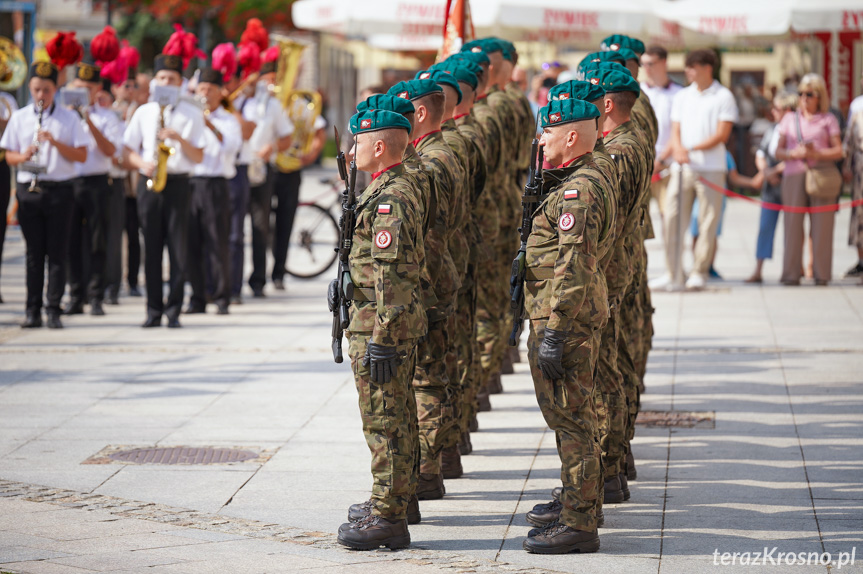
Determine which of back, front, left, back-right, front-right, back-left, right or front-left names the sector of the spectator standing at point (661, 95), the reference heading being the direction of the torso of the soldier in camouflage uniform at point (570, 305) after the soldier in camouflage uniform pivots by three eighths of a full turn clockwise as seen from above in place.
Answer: front-left

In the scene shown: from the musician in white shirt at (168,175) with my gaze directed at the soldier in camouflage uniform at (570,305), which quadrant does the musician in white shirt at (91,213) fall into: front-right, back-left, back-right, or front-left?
back-right

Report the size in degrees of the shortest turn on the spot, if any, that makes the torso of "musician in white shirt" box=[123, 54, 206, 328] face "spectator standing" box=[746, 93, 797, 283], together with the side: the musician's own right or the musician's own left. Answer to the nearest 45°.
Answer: approximately 90° to the musician's own left

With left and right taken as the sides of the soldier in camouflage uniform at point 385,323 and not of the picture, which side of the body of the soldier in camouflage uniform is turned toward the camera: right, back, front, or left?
left

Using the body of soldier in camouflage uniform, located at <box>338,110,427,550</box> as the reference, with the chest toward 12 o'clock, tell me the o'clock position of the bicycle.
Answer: The bicycle is roughly at 3 o'clock from the soldier in camouflage uniform.

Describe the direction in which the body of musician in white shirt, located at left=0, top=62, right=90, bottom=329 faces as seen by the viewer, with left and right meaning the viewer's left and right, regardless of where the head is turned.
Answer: facing the viewer

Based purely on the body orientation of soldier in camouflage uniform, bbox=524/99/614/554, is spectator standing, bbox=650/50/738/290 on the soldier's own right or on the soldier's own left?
on the soldier's own right

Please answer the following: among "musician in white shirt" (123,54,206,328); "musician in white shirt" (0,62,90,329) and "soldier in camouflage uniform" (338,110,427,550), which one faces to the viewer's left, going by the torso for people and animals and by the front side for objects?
the soldier in camouflage uniform

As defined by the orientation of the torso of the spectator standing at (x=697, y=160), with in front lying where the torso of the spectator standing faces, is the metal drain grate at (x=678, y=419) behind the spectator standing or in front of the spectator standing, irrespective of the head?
in front

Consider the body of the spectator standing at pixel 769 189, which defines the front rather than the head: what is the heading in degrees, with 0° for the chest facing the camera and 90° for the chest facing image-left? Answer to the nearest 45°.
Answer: approximately 45°

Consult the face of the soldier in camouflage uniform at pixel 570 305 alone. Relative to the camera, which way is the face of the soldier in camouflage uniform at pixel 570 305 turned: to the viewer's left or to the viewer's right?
to the viewer's left

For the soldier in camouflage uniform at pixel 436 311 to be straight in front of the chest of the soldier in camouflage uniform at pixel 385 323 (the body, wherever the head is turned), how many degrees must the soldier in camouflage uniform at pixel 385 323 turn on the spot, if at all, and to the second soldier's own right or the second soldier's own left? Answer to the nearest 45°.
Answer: approximately 90° to the second soldier's own right

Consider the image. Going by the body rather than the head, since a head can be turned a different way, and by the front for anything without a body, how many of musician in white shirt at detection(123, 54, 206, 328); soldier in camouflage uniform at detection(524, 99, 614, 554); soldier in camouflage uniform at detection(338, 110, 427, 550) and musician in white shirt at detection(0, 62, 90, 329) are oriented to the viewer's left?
2

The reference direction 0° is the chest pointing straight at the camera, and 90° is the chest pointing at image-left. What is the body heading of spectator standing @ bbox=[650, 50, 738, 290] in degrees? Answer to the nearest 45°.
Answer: approximately 45°

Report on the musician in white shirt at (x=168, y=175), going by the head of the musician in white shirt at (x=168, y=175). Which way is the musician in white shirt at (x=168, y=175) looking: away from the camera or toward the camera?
toward the camera
